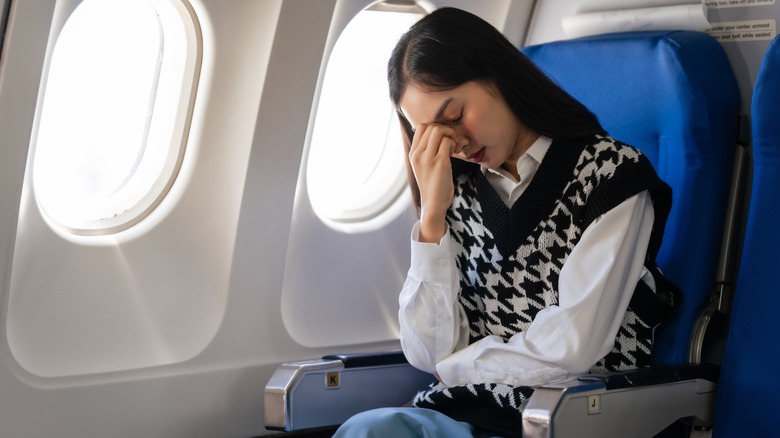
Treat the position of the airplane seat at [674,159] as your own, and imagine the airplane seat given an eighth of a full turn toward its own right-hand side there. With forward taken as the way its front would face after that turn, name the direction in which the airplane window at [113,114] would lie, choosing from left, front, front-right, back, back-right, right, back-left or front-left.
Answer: front

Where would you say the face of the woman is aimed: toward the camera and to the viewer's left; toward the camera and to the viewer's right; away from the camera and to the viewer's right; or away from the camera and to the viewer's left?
toward the camera and to the viewer's left

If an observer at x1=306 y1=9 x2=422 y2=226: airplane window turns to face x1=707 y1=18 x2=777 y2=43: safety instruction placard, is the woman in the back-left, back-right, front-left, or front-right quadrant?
front-right

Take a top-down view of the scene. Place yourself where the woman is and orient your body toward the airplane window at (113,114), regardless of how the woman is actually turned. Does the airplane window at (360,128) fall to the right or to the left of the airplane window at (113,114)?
right

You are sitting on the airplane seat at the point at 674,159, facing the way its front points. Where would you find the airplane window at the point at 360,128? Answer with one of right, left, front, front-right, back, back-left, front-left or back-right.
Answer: right

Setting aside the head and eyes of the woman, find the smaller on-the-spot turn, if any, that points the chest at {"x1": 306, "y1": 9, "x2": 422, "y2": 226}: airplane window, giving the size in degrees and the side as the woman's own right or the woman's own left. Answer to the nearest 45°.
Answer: approximately 90° to the woman's own right

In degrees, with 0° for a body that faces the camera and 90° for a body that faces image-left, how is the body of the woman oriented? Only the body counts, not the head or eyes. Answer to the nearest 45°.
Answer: approximately 45°

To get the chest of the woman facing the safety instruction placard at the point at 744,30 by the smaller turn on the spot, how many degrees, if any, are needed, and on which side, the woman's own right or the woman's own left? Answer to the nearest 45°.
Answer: approximately 180°

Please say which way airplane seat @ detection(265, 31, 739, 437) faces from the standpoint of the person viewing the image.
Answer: facing the viewer and to the left of the viewer
